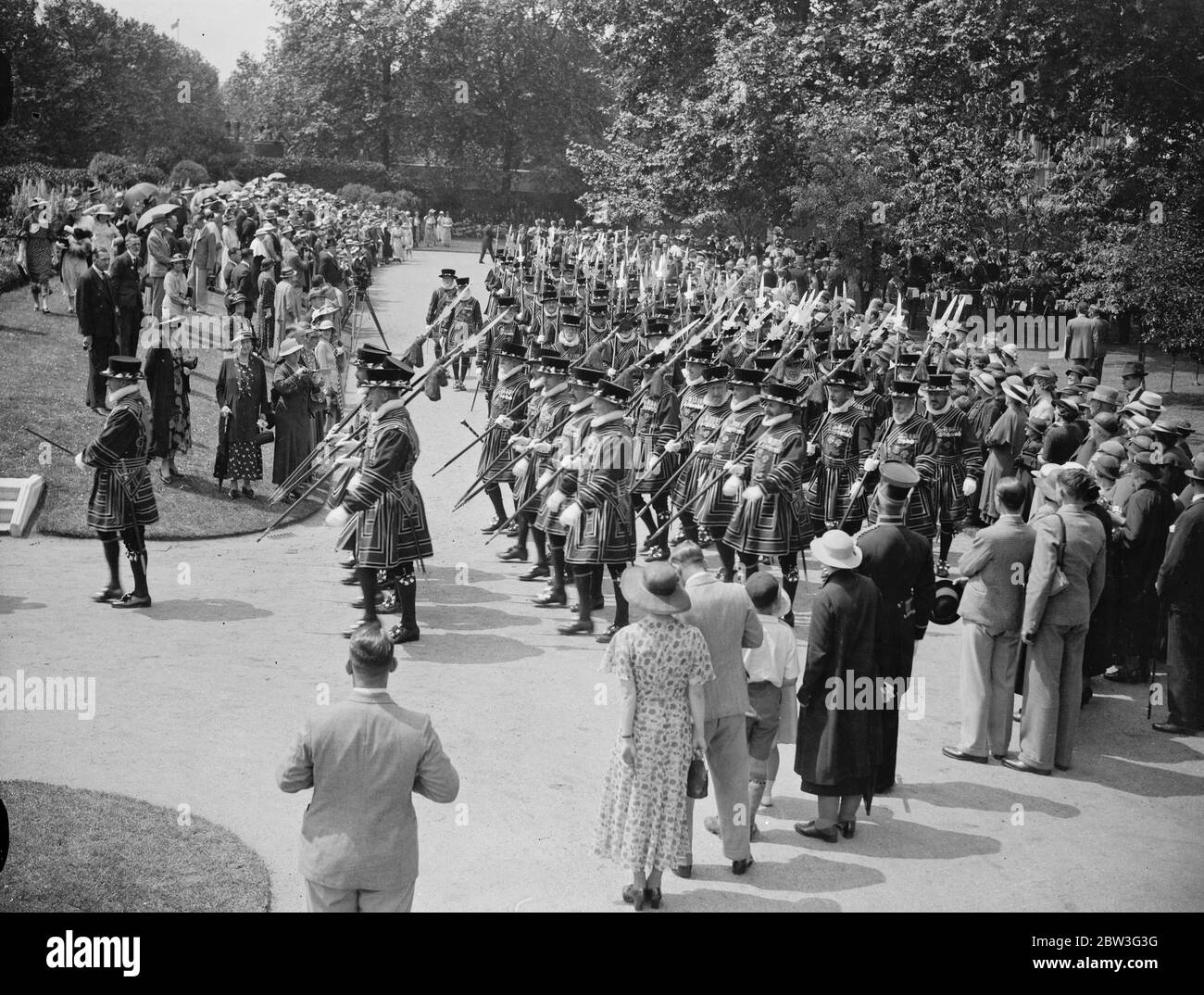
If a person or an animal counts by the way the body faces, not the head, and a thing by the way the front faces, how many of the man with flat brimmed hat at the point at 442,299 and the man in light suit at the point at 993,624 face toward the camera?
1

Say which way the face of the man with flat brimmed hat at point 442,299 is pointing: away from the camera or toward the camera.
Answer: toward the camera

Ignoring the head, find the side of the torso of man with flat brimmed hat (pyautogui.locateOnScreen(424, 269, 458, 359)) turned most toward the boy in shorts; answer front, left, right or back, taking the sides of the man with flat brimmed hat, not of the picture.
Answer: front

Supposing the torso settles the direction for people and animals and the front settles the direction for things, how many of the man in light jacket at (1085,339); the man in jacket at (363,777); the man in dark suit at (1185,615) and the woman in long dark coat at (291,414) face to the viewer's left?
1

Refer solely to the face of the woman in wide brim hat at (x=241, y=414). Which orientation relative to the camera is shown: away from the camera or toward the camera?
toward the camera

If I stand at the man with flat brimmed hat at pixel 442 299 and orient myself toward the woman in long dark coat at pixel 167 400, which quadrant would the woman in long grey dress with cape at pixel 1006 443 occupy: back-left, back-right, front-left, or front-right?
front-left

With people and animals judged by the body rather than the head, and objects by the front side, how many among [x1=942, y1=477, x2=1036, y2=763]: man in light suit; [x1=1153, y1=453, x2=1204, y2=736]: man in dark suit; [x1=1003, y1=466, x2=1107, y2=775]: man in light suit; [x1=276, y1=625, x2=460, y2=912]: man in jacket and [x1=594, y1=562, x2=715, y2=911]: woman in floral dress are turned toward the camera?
0

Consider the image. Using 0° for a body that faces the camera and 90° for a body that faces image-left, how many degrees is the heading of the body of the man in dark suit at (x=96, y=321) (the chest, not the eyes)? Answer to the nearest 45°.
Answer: approximately 315°

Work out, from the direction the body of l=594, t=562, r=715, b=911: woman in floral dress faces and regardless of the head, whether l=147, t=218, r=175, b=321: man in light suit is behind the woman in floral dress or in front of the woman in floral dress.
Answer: in front

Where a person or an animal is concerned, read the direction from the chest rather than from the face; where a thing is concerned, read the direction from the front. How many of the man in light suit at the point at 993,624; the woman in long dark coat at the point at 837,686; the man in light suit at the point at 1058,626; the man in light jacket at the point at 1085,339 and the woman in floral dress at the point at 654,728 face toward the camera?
0

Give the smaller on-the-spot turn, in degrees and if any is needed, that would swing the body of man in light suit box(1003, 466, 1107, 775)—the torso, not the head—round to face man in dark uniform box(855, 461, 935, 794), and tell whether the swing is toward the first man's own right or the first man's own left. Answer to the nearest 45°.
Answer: approximately 90° to the first man's own left

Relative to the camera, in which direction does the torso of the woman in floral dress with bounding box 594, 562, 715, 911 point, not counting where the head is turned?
away from the camera

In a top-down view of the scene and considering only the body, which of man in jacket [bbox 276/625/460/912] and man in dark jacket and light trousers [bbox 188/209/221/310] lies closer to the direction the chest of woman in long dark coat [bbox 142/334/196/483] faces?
the man in jacket

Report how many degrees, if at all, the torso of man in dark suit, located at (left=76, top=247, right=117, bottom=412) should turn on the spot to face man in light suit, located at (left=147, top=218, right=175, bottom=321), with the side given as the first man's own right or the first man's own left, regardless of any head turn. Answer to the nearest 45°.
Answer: approximately 135° to the first man's own left

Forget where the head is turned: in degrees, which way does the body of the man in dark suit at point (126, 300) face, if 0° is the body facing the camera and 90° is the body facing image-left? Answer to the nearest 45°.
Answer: approximately 315°
